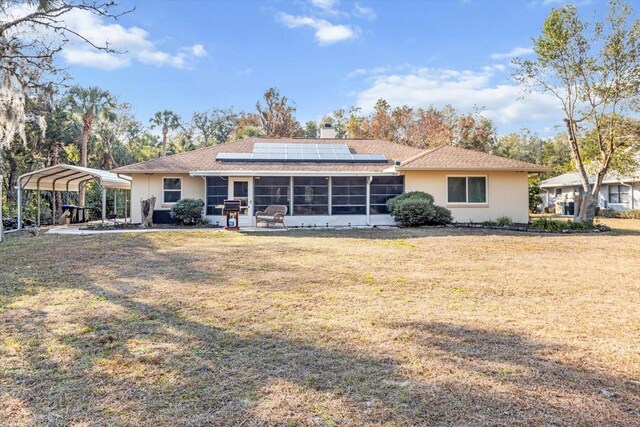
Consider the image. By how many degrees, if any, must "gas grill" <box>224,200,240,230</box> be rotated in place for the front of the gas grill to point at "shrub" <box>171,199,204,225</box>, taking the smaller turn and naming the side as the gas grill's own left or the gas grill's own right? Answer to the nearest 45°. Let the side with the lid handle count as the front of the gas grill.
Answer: approximately 135° to the gas grill's own right

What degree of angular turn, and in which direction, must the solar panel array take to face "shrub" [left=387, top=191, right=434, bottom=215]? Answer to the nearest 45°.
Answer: approximately 45° to its left

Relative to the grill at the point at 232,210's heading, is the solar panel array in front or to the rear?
to the rear

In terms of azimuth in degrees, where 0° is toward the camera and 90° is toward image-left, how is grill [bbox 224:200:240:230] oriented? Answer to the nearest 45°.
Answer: approximately 0°

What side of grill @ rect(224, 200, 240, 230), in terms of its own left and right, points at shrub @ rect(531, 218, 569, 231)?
left

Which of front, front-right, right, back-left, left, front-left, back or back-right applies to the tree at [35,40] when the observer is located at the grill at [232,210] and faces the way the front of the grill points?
front-right

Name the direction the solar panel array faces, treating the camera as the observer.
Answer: facing the viewer

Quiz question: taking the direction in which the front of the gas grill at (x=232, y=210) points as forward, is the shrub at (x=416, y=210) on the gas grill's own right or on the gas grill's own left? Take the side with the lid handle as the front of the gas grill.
on the gas grill's own left

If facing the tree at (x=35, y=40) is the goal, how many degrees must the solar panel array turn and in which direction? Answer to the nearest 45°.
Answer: approximately 45° to its right

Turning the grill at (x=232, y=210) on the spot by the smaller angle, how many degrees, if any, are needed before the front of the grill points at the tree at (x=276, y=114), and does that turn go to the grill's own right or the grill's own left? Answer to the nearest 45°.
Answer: approximately 180°

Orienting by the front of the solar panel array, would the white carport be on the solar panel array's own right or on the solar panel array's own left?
on the solar panel array's own right
